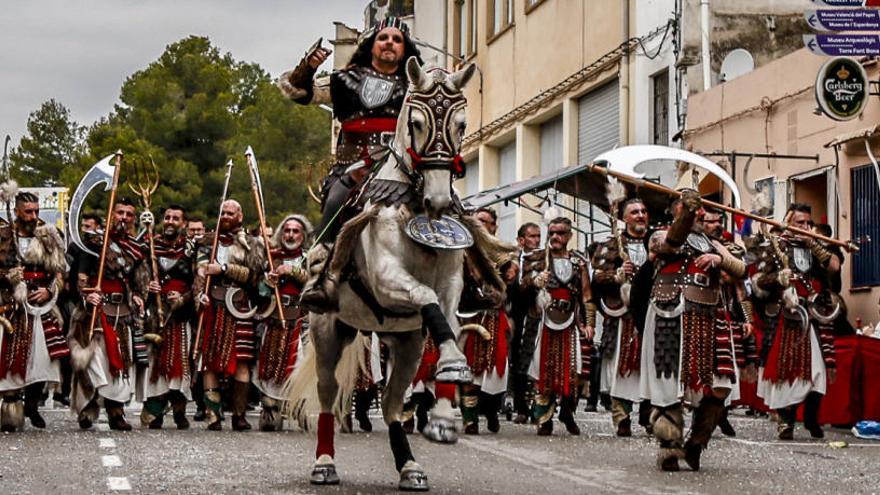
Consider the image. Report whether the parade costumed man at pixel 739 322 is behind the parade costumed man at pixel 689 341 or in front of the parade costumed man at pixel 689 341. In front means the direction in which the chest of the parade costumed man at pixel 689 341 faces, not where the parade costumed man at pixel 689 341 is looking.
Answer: behind

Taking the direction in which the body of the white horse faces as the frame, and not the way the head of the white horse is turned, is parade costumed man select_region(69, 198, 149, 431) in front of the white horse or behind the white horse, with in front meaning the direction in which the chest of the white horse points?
behind

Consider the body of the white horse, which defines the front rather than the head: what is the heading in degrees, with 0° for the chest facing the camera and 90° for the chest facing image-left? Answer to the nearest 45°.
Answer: approximately 315°

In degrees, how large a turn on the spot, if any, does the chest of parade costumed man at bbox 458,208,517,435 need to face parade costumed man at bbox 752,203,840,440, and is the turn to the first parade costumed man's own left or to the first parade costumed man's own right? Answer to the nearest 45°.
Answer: approximately 90° to the first parade costumed man's own left

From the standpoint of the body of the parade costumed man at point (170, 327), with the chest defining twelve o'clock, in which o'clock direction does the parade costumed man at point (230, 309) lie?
the parade costumed man at point (230, 309) is roughly at 10 o'clock from the parade costumed man at point (170, 327).

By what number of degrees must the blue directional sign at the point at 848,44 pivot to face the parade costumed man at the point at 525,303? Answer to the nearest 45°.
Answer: approximately 90° to its right

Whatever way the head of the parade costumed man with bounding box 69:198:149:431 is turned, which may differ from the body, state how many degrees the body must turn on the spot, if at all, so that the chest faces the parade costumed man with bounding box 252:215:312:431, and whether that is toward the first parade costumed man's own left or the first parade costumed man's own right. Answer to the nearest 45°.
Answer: approximately 90° to the first parade costumed man's own left
